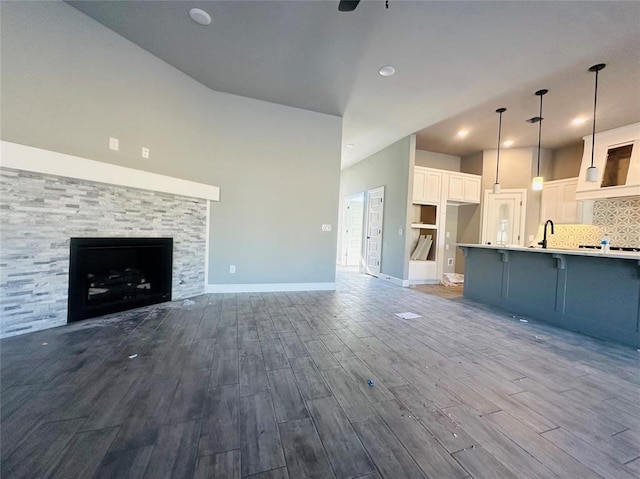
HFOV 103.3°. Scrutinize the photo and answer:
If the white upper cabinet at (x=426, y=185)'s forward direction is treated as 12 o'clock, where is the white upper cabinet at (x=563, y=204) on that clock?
the white upper cabinet at (x=563, y=204) is roughly at 10 o'clock from the white upper cabinet at (x=426, y=185).

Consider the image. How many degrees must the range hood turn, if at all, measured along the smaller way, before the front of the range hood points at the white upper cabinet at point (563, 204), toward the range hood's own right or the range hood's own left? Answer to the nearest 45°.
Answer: approximately 90° to the range hood's own right

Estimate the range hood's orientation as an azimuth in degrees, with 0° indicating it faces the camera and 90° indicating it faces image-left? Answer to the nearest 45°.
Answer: approximately 45°

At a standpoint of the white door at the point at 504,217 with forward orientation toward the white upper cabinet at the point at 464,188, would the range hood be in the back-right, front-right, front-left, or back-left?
back-left

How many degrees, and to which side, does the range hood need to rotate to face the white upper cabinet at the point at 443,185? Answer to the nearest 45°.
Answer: approximately 45° to its right

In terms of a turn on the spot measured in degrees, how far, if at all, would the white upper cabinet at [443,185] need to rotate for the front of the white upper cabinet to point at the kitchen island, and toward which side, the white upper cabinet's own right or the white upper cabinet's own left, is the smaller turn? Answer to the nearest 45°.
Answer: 0° — it already faces it

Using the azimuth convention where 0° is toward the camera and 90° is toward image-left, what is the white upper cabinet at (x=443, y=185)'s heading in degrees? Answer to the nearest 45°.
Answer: approximately 315°

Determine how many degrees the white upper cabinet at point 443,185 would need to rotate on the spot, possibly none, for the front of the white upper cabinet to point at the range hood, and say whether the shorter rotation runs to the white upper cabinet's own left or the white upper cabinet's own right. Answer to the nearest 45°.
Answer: approximately 45° to the white upper cabinet's own left
